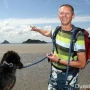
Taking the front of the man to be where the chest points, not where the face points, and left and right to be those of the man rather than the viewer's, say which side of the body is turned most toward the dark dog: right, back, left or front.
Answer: right

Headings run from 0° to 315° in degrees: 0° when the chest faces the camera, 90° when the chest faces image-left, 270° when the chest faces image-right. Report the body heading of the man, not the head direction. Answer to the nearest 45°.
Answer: approximately 45°
